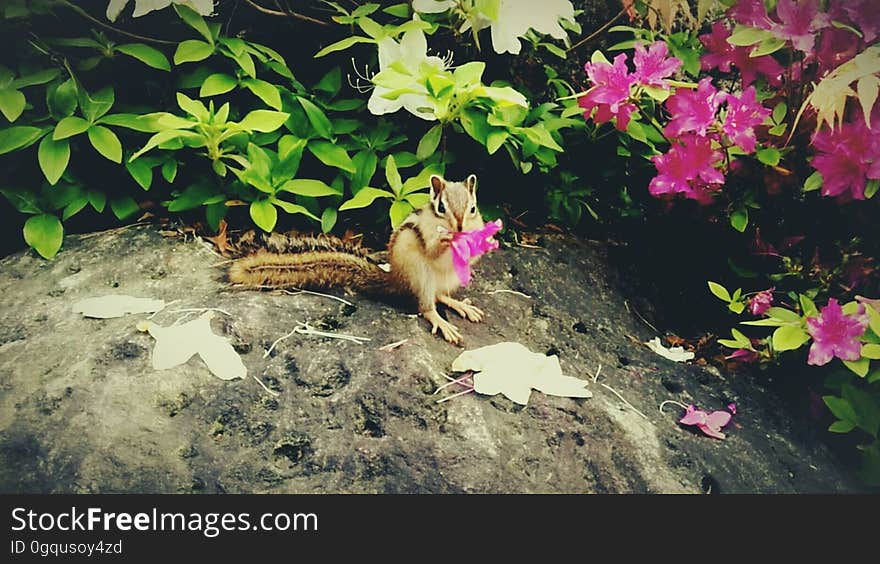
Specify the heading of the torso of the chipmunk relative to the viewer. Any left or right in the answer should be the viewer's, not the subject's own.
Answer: facing the viewer and to the right of the viewer

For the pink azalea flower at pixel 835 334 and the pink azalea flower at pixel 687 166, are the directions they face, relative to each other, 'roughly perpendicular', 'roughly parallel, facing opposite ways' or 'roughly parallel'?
roughly parallel

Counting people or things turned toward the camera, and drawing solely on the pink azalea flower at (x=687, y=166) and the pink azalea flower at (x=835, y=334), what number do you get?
2

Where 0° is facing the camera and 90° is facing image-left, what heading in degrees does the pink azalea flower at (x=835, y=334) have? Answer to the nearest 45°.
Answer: approximately 0°

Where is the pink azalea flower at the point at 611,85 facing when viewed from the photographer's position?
facing the viewer and to the left of the viewer

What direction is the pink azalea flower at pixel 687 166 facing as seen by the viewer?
toward the camera
